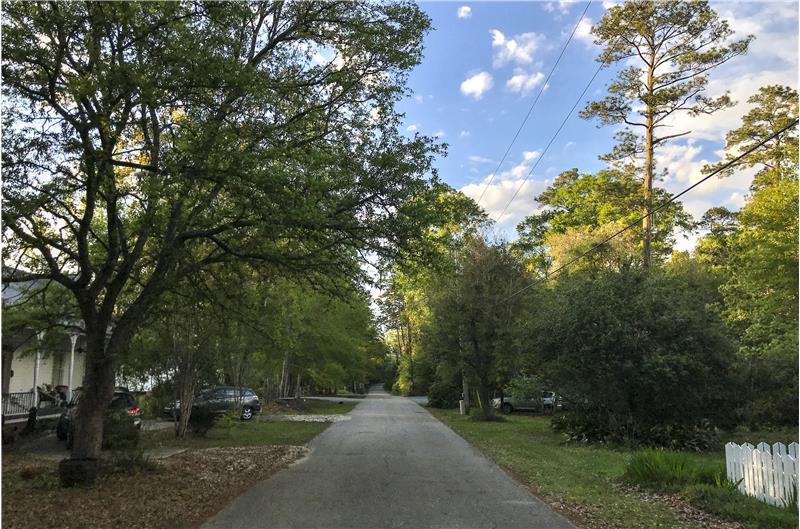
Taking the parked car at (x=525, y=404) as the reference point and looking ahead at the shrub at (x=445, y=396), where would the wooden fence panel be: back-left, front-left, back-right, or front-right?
back-left

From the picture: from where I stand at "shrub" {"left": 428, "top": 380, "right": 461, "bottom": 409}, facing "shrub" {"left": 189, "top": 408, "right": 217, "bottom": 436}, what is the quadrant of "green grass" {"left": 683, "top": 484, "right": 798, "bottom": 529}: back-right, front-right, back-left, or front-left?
front-left

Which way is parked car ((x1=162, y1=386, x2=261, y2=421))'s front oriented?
to the viewer's left

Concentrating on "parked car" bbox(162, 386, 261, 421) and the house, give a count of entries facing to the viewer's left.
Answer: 1

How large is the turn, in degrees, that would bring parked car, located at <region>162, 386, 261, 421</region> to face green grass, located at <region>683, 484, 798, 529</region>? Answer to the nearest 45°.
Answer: approximately 90° to its left

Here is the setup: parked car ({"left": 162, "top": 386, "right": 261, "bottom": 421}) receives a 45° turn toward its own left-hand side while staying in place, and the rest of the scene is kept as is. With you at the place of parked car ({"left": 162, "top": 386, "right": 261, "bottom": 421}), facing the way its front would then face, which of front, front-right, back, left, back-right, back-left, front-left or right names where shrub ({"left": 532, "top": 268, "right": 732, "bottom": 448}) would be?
left

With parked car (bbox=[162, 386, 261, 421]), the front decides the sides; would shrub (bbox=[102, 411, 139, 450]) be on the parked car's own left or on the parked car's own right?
on the parked car's own left

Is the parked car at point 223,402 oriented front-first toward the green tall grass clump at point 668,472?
no

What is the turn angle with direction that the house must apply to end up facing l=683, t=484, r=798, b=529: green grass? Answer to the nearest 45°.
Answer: approximately 45° to its right

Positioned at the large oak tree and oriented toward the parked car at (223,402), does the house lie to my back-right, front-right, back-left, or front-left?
front-left

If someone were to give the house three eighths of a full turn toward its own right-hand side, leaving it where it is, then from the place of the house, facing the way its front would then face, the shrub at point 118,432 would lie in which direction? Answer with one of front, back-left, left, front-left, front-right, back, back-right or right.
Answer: left

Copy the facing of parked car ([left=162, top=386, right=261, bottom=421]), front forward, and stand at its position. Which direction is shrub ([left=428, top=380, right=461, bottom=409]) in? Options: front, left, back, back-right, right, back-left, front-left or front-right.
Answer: back-right

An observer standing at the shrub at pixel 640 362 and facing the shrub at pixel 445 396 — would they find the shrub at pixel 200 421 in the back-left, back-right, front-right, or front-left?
front-left

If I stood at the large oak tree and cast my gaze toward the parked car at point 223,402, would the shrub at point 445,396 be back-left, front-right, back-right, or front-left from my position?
front-right

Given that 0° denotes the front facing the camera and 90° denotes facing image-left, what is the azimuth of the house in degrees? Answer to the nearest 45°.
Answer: approximately 315°

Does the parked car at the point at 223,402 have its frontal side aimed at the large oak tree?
no

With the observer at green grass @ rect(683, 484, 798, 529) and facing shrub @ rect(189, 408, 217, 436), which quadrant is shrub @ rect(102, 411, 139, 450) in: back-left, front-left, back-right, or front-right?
front-left
